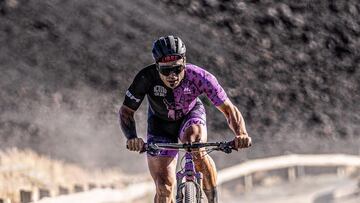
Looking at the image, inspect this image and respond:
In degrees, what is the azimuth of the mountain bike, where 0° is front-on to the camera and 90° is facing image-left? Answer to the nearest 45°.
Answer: approximately 0°

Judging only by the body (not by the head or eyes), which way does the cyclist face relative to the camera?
toward the camera
